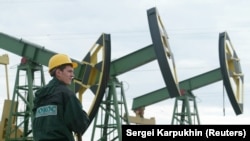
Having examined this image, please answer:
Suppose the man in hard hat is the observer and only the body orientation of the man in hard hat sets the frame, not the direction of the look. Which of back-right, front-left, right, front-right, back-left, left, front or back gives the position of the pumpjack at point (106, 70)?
front-left

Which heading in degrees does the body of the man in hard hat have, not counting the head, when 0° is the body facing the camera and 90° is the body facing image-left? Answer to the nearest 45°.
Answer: approximately 225°

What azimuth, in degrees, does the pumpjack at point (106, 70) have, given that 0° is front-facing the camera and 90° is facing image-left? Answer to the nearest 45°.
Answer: approximately 315°

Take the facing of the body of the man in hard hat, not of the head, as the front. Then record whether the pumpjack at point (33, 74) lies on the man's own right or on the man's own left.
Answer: on the man's own left

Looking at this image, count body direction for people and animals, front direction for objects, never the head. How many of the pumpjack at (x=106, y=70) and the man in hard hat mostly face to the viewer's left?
0
